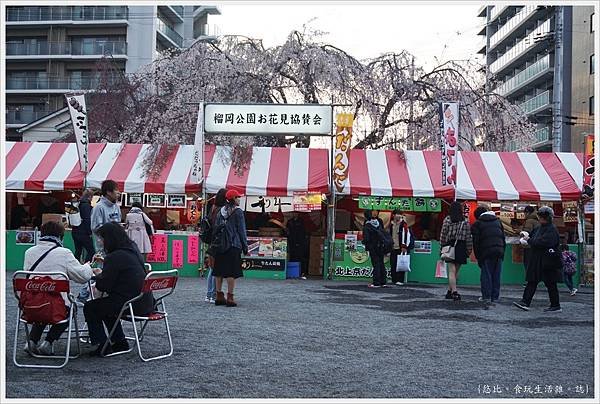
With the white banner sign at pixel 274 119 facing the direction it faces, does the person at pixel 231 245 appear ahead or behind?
ahead

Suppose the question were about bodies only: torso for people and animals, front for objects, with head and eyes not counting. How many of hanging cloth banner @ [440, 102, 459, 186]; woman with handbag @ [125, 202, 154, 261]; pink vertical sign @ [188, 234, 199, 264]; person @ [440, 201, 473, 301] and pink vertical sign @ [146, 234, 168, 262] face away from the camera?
2

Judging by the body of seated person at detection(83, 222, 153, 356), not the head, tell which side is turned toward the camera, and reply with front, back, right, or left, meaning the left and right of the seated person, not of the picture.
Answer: left

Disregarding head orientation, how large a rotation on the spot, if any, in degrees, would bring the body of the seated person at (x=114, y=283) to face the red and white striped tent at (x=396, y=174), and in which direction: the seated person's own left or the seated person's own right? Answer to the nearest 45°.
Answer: approximately 135° to the seated person's own right

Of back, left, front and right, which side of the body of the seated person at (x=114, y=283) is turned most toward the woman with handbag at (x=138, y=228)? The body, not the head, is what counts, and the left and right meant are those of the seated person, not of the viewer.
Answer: right

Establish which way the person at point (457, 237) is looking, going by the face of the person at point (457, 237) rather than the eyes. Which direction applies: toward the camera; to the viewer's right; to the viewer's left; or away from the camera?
away from the camera

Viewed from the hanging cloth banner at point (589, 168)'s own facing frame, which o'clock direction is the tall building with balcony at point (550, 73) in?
The tall building with balcony is roughly at 6 o'clock from the hanging cloth banner.

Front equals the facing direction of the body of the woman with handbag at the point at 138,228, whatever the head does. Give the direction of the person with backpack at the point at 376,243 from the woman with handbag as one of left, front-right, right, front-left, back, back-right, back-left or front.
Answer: right

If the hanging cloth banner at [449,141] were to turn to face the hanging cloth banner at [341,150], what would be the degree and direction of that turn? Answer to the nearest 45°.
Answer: approximately 90° to its right

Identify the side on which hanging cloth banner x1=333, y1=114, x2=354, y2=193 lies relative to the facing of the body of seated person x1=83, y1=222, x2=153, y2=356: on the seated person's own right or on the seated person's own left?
on the seated person's own right

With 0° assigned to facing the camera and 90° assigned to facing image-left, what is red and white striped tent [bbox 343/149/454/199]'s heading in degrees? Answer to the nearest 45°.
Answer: approximately 0°

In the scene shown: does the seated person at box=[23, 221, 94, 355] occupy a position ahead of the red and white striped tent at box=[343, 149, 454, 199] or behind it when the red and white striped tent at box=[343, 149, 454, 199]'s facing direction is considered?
ahead

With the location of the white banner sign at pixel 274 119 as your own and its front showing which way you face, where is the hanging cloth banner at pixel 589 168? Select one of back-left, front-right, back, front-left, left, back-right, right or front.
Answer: left
